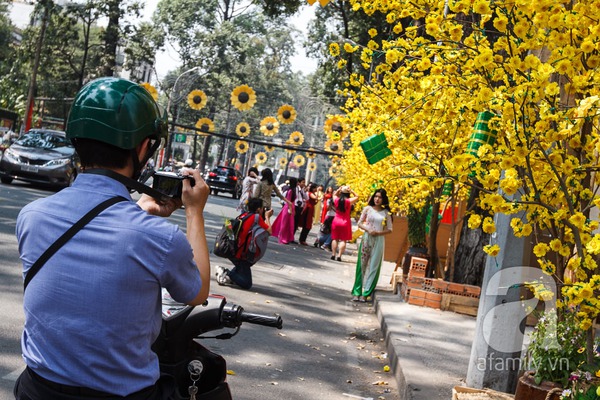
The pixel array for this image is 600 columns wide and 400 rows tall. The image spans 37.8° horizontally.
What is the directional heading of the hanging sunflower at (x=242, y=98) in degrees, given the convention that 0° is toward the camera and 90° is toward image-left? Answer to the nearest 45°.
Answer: approximately 0°

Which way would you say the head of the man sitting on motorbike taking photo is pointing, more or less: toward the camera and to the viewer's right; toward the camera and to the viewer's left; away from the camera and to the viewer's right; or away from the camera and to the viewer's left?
away from the camera and to the viewer's right

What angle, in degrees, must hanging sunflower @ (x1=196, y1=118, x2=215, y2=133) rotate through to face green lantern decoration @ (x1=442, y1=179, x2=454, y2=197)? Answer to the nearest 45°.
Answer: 0° — it already faces it

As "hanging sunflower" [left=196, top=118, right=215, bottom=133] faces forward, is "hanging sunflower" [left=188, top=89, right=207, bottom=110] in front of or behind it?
in front

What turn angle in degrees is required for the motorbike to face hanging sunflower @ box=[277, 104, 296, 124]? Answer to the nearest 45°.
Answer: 0° — it already faces it

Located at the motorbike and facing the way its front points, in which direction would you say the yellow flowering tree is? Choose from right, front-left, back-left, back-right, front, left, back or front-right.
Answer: front-right

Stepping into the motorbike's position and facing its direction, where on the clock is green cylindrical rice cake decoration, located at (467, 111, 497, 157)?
The green cylindrical rice cake decoration is roughly at 1 o'clock from the motorbike.

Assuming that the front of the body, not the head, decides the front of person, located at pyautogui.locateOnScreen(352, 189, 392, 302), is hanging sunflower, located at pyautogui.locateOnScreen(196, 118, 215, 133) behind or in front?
behind
